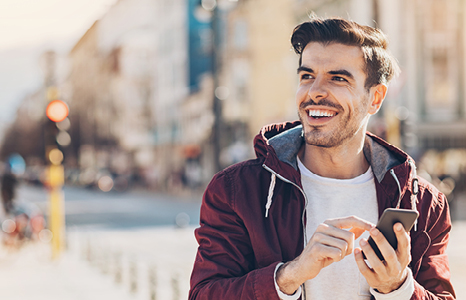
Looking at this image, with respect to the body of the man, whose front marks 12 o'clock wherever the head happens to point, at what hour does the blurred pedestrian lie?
The blurred pedestrian is roughly at 5 o'clock from the man.

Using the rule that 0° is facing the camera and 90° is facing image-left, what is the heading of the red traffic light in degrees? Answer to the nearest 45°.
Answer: approximately 0°

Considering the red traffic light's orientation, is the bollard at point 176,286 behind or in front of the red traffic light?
in front

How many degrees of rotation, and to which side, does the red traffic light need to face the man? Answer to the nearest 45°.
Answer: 0° — it already faces them

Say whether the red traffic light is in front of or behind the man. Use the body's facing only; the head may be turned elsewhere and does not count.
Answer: behind

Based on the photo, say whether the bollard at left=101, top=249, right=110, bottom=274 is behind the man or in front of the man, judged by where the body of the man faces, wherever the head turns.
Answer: behind

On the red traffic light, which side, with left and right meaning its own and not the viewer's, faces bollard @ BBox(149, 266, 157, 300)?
front

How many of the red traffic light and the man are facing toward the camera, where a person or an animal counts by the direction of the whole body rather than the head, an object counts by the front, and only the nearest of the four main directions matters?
2
